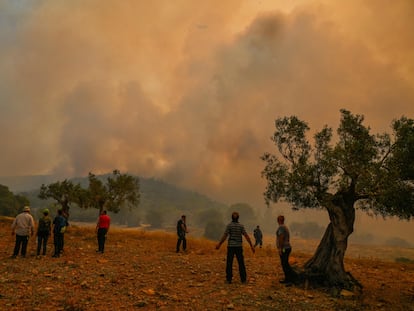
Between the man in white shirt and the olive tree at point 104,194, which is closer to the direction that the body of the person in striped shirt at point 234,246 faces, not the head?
the olive tree

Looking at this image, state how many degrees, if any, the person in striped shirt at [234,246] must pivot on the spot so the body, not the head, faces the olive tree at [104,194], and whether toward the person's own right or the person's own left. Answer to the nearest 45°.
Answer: approximately 45° to the person's own left

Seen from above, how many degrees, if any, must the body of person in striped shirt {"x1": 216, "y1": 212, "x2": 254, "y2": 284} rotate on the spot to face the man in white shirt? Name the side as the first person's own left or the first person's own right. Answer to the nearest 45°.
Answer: approximately 90° to the first person's own left

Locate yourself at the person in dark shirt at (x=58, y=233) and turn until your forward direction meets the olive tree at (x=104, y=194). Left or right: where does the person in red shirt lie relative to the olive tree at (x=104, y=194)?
right

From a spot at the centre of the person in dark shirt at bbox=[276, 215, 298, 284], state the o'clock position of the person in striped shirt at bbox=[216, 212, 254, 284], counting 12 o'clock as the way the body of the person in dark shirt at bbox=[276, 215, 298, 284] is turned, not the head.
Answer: the person in striped shirt at bbox=[216, 212, 254, 284] is roughly at 10 o'clock from the person in dark shirt at bbox=[276, 215, 298, 284].

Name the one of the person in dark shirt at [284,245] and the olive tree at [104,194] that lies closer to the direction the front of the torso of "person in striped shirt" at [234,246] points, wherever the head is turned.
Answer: the olive tree

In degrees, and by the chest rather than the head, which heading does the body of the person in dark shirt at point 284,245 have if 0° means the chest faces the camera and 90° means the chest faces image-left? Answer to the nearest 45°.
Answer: approximately 135°

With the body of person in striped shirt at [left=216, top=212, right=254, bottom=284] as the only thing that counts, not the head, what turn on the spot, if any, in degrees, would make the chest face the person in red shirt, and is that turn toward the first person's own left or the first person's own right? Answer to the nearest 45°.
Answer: approximately 45° to the first person's own left

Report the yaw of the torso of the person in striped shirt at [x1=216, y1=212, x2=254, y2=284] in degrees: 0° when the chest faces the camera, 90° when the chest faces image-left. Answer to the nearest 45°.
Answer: approximately 180°

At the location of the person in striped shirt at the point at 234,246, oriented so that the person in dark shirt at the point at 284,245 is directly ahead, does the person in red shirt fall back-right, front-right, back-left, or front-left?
back-left
